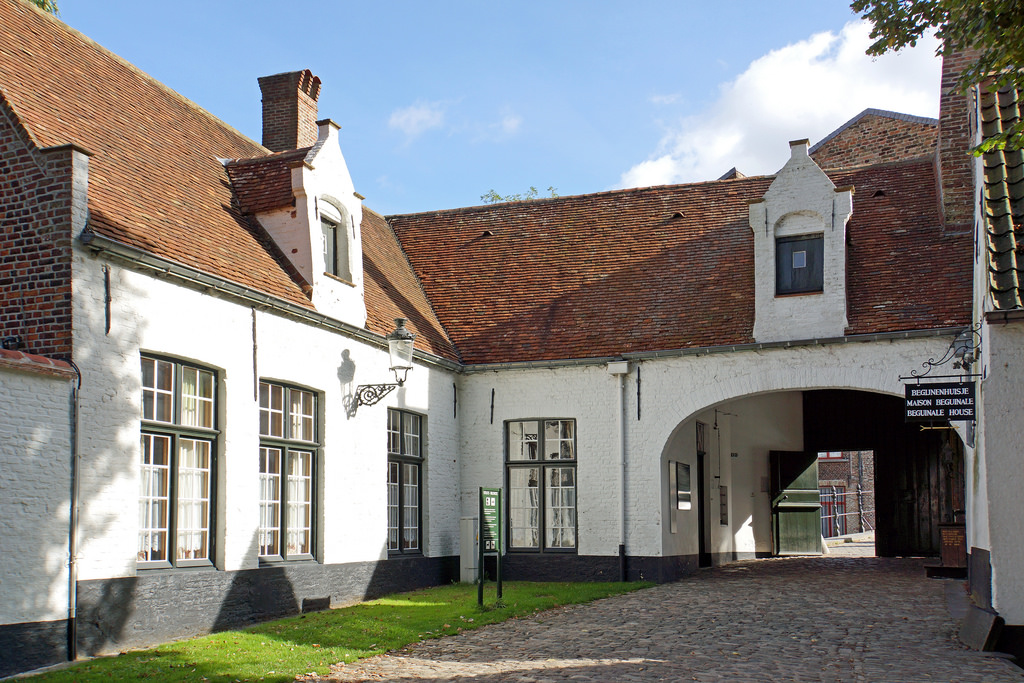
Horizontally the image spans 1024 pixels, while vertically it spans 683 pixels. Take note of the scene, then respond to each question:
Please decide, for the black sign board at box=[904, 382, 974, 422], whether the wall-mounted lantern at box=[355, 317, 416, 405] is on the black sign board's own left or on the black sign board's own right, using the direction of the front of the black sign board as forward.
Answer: on the black sign board's own right

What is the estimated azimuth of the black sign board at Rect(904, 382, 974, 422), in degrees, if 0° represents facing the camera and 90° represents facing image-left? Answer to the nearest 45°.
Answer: approximately 0°

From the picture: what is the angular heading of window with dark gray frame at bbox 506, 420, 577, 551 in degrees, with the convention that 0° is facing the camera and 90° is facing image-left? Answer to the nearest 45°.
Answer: approximately 0°

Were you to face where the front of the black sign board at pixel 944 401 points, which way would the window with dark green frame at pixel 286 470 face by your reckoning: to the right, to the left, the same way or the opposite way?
to the left

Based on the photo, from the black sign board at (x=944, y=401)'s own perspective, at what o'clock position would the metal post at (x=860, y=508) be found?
The metal post is roughly at 6 o'clock from the black sign board.
